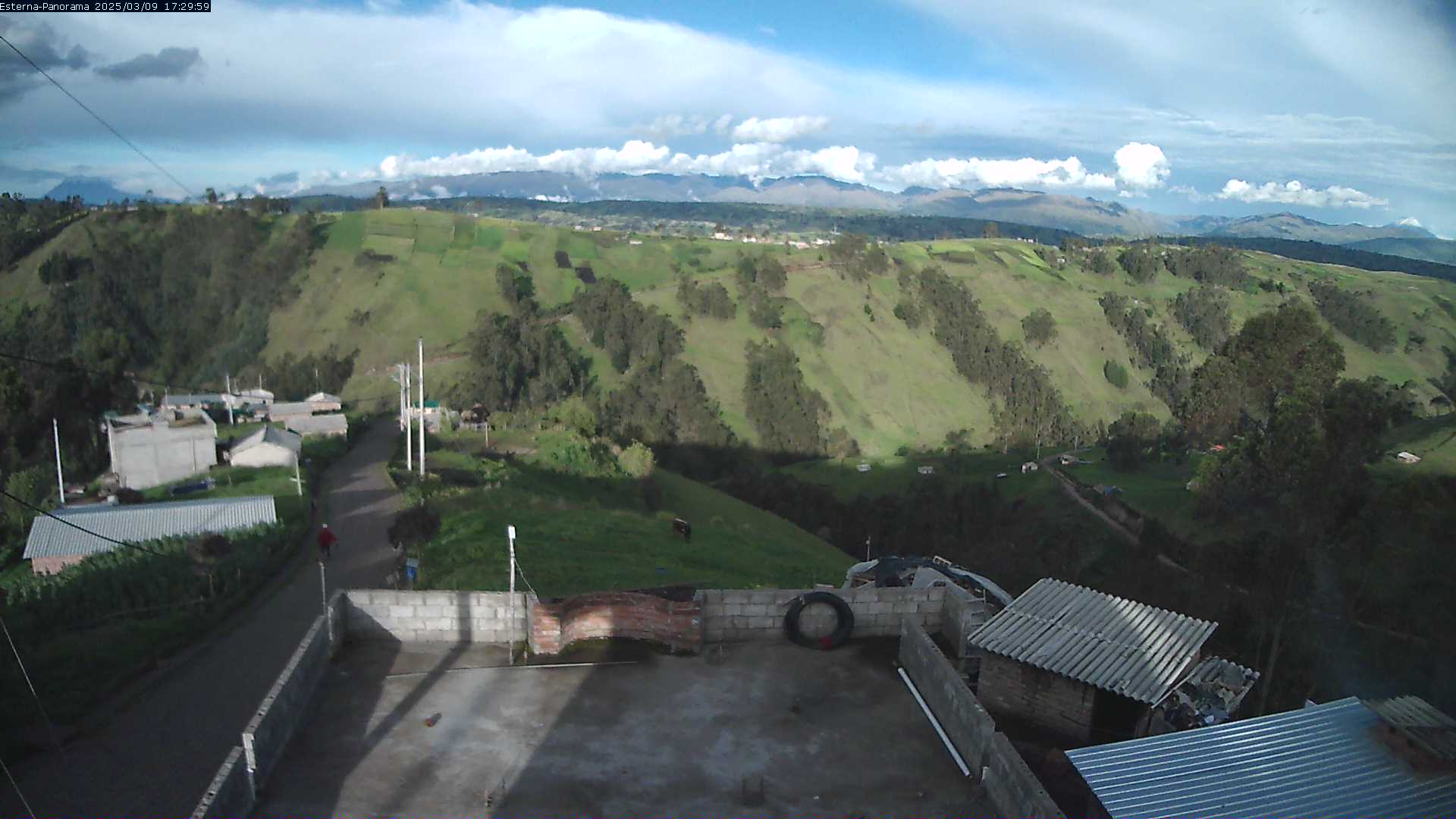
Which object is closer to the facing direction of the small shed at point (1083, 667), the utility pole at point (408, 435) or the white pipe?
the white pipe

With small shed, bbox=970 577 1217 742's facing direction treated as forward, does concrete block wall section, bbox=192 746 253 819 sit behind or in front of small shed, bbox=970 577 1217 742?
in front

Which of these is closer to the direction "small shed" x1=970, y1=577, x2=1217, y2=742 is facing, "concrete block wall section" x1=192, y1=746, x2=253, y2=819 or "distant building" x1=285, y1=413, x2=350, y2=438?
the concrete block wall section

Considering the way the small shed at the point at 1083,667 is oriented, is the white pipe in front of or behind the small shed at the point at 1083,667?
in front

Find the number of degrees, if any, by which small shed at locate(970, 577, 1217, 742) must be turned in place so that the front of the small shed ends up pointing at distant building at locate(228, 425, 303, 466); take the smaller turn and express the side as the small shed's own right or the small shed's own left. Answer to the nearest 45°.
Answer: approximately 90° to the small shed's own right

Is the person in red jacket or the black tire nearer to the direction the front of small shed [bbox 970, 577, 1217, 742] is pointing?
the black tire

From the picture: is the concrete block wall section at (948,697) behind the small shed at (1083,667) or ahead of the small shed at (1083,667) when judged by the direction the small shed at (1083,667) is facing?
ahead

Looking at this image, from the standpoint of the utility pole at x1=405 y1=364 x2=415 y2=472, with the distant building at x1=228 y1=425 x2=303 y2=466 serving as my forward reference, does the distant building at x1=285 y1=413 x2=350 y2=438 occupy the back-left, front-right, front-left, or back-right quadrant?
front-right
